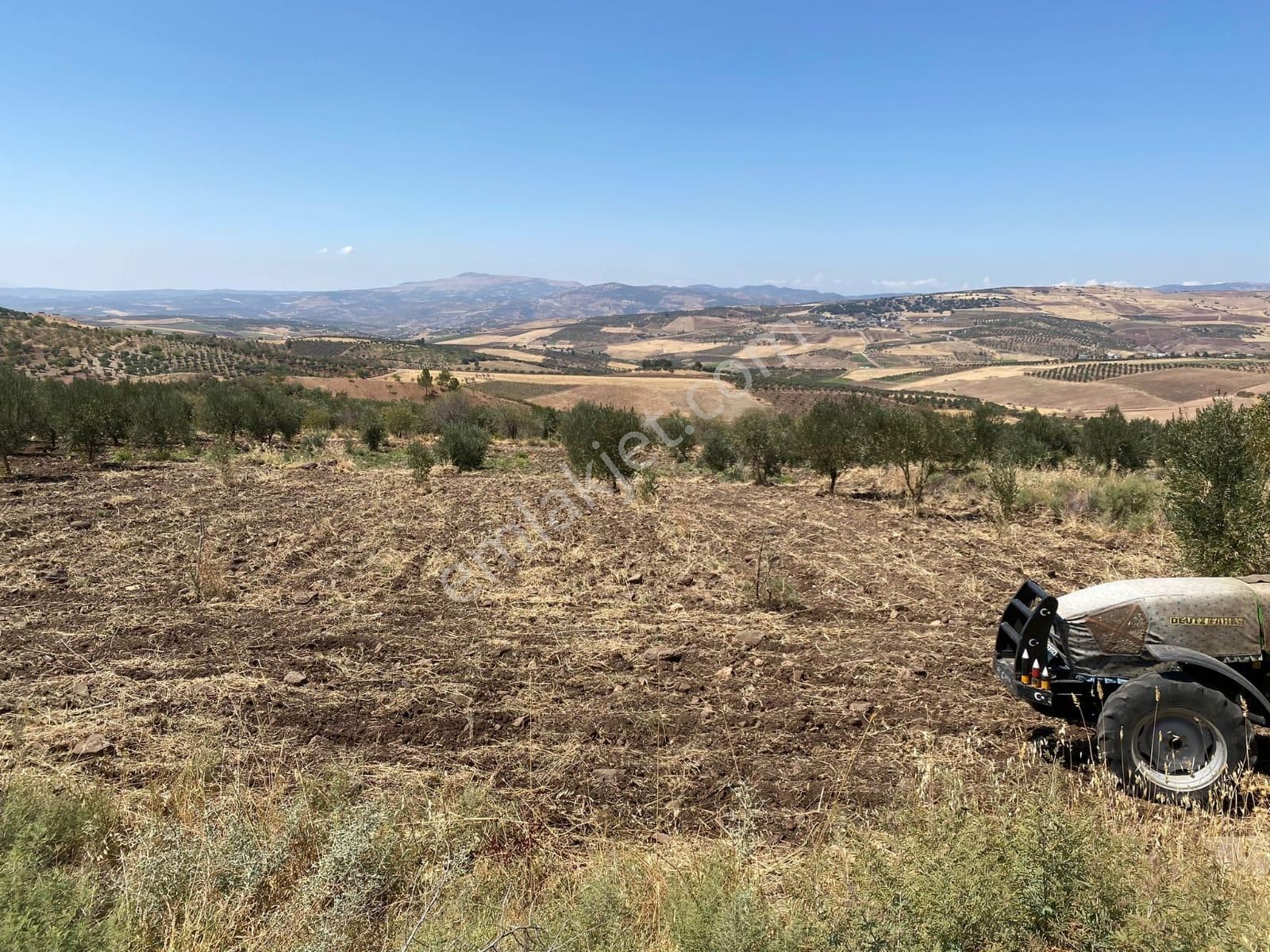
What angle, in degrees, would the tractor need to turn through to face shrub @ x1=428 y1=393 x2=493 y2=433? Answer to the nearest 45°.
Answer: approximately 45° to its right

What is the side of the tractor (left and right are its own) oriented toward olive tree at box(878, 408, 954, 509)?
right

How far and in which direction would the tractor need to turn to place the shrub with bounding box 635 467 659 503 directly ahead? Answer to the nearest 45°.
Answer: approximately 45° to its right

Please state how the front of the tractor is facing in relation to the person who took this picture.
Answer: facing to the left of the viewer

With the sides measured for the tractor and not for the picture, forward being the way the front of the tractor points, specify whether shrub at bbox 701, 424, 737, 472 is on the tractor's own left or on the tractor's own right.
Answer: on the tractor's own right

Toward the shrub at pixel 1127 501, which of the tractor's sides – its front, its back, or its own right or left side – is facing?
right

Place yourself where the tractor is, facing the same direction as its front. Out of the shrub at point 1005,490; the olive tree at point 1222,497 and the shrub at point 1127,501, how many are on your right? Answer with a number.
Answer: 3

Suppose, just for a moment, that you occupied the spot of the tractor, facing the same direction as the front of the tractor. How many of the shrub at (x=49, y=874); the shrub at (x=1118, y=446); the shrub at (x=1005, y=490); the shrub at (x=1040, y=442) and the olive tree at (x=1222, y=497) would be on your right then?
4

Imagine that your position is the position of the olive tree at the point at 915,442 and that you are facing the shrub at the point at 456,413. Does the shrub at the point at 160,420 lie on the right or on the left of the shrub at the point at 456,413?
left
